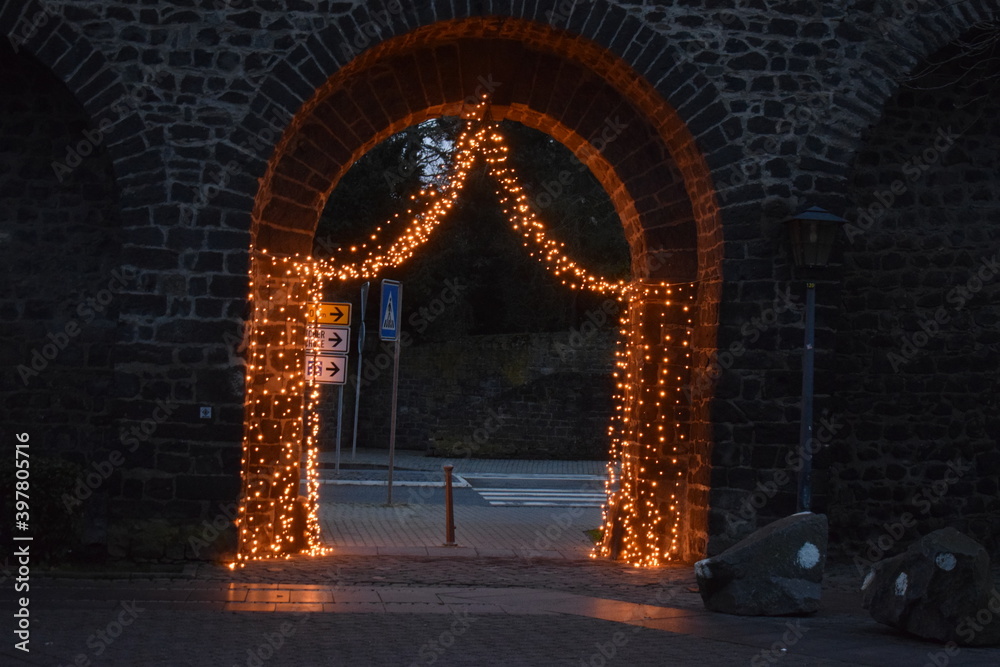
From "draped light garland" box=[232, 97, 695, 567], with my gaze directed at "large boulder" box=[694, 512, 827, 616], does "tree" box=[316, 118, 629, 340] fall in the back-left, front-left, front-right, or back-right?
back-left

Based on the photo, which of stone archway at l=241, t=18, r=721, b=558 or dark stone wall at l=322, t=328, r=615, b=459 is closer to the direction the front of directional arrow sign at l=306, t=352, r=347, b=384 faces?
the stone archway

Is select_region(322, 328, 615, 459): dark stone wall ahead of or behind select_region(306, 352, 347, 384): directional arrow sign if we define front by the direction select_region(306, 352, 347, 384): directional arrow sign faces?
behind

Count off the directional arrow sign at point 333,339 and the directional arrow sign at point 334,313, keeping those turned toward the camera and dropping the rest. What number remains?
2

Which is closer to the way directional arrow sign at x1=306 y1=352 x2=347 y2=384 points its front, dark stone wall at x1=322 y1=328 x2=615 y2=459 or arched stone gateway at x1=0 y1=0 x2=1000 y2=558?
the arched stone gateway

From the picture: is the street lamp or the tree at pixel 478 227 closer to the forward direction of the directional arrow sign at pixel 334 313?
the street lamp

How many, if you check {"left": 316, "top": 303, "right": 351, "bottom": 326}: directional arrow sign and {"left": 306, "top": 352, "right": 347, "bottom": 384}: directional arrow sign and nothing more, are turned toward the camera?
2

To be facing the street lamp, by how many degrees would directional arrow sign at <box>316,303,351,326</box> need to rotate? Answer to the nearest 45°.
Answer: approximately 45° to its left

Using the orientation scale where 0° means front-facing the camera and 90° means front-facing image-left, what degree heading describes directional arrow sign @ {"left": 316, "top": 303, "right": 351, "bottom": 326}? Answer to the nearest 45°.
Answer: approximately 0°
